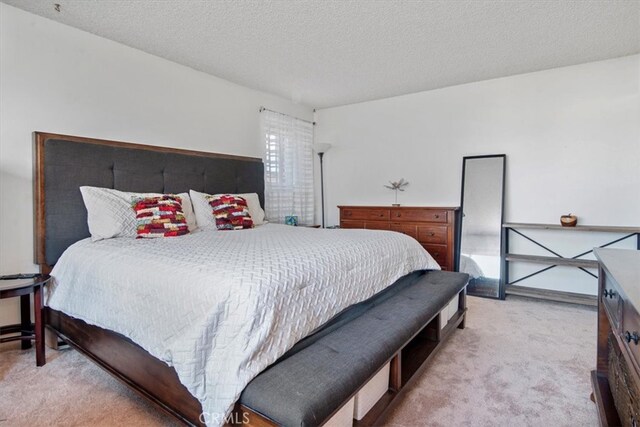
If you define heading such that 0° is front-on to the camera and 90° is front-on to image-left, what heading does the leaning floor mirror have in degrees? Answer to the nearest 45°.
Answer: approximately 0°

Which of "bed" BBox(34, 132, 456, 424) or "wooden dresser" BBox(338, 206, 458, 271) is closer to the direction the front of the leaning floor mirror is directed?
the bed

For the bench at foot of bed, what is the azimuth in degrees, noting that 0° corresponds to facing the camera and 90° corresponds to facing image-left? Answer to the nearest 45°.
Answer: approximately 315°

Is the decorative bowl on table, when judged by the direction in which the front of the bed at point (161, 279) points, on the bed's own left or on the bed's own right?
on the bed's own left

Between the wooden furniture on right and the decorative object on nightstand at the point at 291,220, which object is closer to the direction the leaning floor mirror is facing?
the wooden furniture on right

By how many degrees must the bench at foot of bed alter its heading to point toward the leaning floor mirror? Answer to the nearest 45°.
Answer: approximately 90° to its left

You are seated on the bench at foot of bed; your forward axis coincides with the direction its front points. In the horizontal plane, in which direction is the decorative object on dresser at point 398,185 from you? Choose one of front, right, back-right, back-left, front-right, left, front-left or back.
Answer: back-left

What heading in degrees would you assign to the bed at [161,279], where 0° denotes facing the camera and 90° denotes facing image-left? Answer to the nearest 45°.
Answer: approximately 315°

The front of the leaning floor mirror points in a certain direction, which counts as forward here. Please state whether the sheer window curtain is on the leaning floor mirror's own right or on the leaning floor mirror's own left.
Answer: on the leaning floor mirror's own right
